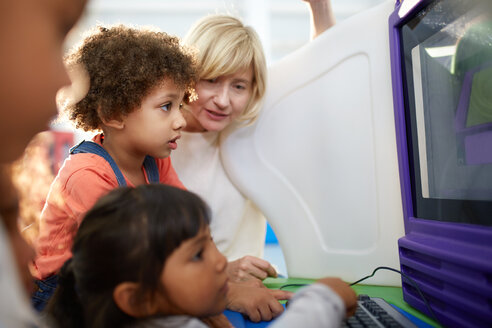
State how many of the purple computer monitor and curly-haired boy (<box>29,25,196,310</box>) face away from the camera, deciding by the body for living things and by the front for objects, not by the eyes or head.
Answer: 0

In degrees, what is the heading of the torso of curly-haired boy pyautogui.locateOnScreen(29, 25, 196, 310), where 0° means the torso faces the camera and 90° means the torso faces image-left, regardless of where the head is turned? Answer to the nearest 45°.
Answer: approximately 315°

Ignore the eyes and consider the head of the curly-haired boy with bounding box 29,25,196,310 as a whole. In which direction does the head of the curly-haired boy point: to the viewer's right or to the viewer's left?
to the viewer's right

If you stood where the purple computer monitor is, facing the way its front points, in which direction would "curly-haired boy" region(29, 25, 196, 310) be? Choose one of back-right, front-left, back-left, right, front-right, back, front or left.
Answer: front-right

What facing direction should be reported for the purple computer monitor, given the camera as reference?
facing the viewer and to the left of the viewer

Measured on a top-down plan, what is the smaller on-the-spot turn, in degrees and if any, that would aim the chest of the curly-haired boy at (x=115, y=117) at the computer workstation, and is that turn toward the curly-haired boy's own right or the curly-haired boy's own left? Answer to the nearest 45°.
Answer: approximately 45° to the curly-haired boy's own left

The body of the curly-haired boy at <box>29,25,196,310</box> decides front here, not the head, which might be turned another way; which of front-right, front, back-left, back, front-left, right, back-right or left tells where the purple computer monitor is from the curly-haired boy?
front

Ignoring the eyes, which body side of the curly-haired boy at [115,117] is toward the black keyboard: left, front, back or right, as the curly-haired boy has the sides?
front

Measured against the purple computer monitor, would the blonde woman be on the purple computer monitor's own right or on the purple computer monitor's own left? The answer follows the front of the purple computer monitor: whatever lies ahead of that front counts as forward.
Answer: on the purple computer monitor's own right
